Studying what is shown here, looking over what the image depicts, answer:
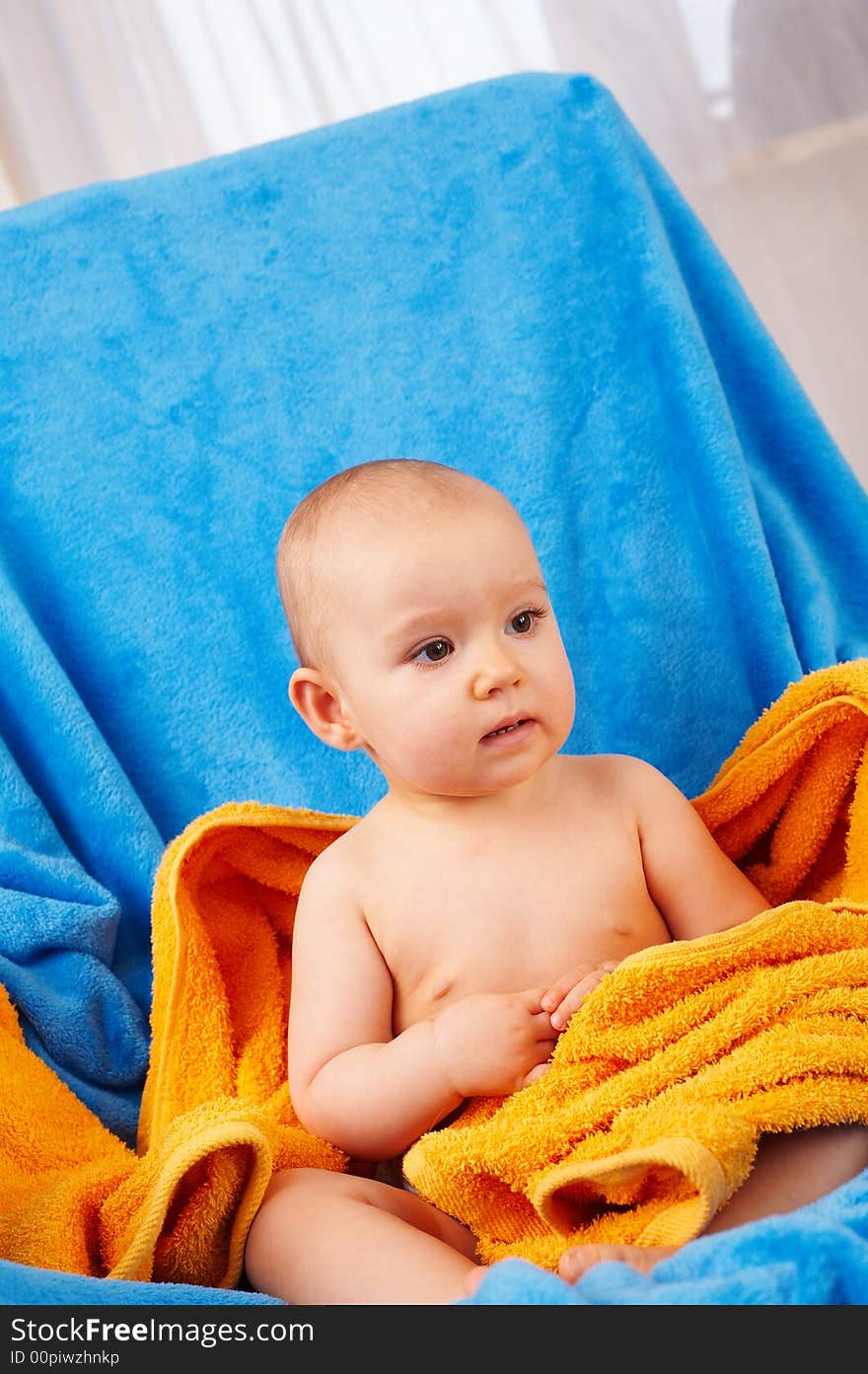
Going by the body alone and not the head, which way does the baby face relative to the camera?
toward the camera

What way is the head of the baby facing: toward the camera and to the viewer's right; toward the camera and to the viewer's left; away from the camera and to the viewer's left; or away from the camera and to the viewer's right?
toward the camera and to the viewer's right
